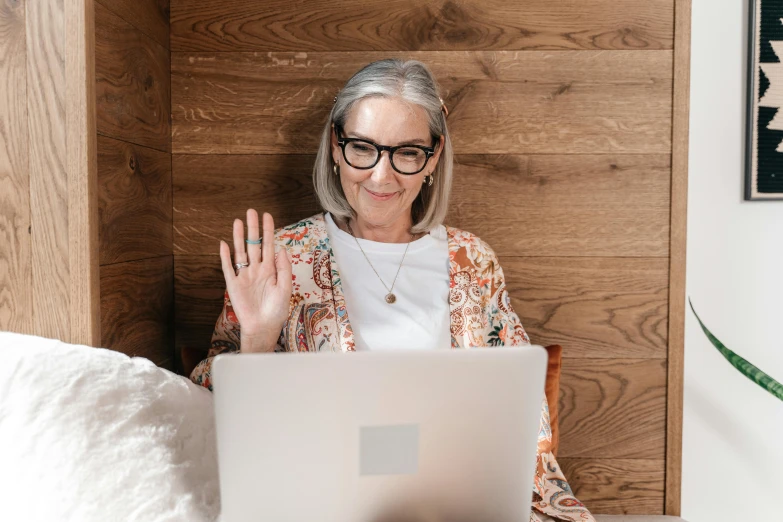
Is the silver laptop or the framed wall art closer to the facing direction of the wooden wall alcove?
the silver laptop

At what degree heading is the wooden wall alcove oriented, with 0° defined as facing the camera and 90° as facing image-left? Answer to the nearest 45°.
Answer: approximately 0°

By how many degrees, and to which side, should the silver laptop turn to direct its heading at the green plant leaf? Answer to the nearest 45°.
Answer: approximately 45° to its right

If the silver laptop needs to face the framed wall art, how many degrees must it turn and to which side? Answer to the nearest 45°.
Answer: approximately 45° to its right

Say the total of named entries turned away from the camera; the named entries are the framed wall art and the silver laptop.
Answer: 1

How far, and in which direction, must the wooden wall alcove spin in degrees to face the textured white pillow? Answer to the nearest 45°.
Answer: approximately 45° to its right

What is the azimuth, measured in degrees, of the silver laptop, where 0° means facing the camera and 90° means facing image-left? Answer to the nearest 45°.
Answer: approximately 180°
